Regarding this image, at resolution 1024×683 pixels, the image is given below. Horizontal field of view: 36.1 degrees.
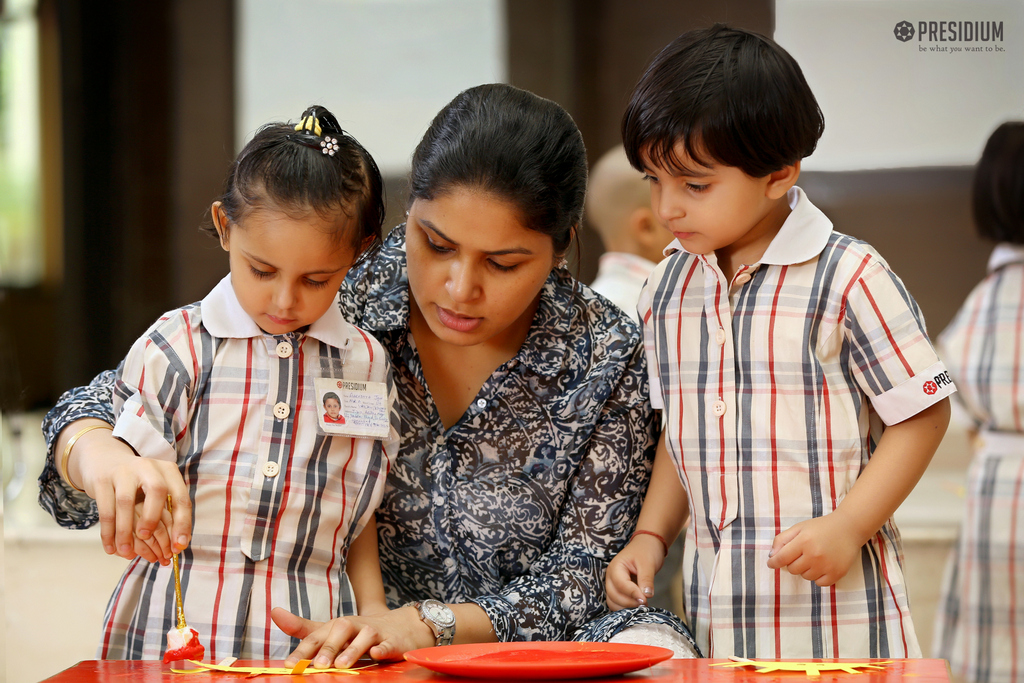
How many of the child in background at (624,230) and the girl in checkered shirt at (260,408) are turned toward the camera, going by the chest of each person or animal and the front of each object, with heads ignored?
1

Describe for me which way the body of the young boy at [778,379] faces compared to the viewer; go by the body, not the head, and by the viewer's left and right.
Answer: facing the viewer and to the left of the viewer

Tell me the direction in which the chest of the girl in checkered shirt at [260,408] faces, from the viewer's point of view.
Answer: toward the camera

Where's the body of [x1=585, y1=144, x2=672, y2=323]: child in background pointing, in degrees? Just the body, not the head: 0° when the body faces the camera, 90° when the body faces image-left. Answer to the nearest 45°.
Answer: approximately 225°
